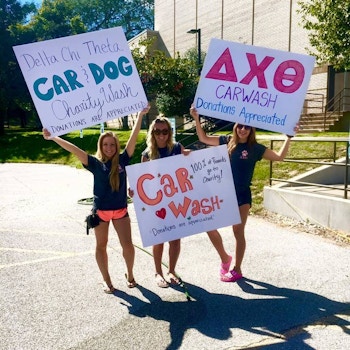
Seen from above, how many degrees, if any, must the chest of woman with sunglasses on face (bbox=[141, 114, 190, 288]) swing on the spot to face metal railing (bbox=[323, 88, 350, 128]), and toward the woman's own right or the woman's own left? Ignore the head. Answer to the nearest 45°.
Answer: approximately 135° to the woman's own left

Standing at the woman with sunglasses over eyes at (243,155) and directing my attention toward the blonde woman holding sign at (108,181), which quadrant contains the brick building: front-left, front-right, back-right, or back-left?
back-right

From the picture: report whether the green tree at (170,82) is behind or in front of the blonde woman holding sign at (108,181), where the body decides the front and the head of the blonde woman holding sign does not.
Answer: behind

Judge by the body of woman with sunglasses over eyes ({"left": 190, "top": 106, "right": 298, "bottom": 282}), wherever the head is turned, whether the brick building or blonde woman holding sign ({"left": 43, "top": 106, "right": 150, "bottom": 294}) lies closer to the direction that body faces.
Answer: the blonde woman holding sign

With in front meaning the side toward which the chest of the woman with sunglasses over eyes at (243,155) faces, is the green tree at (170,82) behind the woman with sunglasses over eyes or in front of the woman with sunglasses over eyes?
behind

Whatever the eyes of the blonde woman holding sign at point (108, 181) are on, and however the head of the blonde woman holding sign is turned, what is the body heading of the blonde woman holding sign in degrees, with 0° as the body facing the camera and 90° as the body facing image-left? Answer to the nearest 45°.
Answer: approximately 0°

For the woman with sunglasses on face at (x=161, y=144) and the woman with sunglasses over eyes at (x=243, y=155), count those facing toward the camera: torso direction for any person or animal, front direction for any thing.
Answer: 2

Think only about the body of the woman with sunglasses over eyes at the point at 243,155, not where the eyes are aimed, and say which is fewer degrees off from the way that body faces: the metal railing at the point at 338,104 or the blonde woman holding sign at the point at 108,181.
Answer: the blonde woman holding sign

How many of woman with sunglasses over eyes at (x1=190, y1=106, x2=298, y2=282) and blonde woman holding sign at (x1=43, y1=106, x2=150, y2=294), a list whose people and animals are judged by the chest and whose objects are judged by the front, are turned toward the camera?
2

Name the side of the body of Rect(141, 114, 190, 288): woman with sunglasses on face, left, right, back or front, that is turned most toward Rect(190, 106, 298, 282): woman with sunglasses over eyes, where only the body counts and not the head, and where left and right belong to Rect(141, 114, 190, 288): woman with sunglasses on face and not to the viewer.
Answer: left

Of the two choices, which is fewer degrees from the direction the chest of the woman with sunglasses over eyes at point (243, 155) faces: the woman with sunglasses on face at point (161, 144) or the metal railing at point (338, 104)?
the woman with sunglasses on face

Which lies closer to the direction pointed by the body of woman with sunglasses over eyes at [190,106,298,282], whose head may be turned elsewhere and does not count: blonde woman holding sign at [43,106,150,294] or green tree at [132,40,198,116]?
the blonde woman holding sign

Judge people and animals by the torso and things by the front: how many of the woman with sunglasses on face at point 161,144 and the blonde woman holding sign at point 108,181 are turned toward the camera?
2
